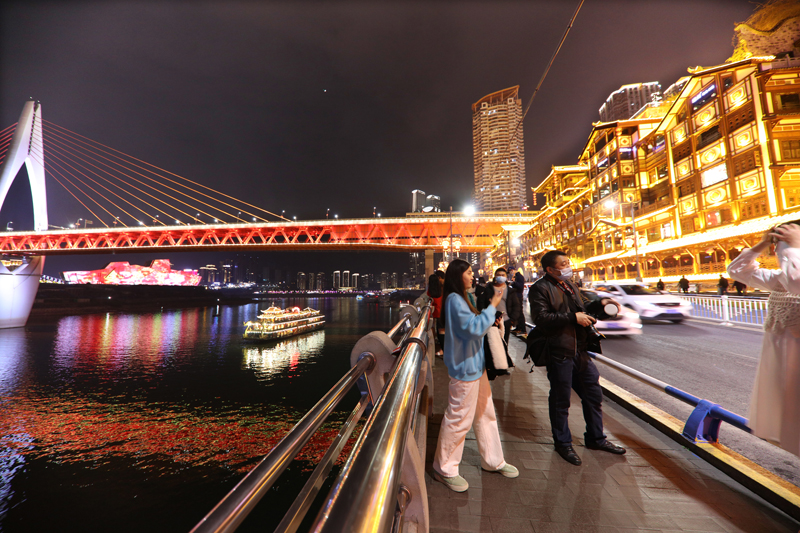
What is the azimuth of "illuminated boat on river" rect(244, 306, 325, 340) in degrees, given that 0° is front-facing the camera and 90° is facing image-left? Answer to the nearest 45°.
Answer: approximately 45°

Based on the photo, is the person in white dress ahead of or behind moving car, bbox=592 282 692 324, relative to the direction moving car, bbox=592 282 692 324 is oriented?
ahead

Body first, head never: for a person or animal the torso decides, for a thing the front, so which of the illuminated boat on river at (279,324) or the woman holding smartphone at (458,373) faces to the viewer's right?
the woman holding smartphone

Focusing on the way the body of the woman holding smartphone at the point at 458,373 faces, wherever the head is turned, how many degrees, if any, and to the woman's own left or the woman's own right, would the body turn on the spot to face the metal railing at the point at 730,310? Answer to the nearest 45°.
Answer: approximately 45° to the woman's own left

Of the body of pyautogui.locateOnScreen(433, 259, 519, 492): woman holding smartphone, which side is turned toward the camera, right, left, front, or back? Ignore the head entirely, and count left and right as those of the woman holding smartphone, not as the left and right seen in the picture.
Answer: right

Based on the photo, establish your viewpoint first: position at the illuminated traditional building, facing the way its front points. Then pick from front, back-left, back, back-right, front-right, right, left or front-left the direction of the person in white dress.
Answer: front-left

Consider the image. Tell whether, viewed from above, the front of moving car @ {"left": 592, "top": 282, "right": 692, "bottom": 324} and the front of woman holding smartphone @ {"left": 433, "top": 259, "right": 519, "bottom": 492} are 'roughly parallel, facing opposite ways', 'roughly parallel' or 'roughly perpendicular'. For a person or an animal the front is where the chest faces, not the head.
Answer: roughly perpendicular

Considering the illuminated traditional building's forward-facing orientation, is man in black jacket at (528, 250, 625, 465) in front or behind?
in front

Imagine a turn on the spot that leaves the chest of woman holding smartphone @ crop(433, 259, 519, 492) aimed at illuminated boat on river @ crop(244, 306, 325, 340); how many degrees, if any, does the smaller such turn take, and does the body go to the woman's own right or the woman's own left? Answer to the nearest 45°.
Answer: approximately 135° to the woman's own left

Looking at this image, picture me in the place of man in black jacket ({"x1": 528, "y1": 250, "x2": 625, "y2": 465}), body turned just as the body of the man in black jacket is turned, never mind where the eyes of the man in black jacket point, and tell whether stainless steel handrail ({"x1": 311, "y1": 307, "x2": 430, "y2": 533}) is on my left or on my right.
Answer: on my right

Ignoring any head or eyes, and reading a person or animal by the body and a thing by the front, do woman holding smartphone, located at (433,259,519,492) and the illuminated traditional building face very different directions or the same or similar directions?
very different directions

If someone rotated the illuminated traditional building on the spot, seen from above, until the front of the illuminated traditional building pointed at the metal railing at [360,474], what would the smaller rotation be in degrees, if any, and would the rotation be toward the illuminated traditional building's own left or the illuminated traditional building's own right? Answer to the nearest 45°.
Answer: approximately 45° to the illuminated traditional building's own left
